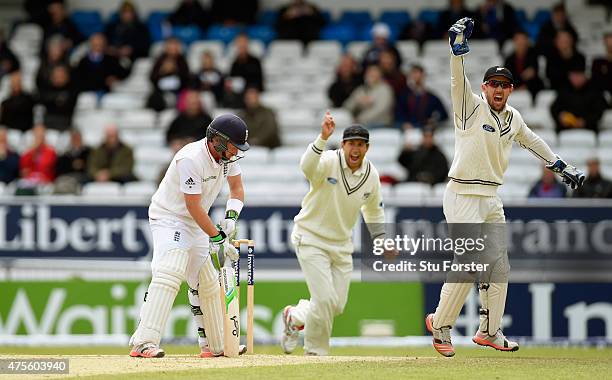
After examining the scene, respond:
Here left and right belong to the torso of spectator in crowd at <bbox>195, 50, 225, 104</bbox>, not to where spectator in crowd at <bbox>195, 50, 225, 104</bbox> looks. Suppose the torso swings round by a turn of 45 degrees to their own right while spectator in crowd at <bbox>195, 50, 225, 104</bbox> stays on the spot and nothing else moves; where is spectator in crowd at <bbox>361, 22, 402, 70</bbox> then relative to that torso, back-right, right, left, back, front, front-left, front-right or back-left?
back-left

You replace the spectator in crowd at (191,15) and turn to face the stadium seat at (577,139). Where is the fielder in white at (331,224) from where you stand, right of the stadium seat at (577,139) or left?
right

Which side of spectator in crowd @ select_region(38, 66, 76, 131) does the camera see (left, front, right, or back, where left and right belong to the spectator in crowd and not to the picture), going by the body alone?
front

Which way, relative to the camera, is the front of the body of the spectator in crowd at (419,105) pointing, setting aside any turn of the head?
toward the camera

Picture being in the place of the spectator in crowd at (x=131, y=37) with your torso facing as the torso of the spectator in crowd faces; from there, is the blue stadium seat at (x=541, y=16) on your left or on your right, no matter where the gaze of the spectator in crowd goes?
on your left

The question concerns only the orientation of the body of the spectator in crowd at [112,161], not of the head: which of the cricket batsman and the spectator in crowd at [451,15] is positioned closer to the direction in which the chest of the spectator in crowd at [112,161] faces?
the cricket batsman

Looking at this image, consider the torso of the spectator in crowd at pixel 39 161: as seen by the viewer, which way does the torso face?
toward the camera

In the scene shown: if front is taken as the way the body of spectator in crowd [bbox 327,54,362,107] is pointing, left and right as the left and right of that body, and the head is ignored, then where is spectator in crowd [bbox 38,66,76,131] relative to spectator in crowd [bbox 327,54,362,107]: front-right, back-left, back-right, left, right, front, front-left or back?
right

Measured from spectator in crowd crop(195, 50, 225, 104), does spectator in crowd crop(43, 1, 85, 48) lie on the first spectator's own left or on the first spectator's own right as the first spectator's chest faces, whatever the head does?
on the first spectator's own right

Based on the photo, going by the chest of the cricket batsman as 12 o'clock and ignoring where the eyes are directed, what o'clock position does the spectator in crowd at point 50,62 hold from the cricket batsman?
The spectator in crowd is roughly at 7 o'clock from the cricket batsman.
